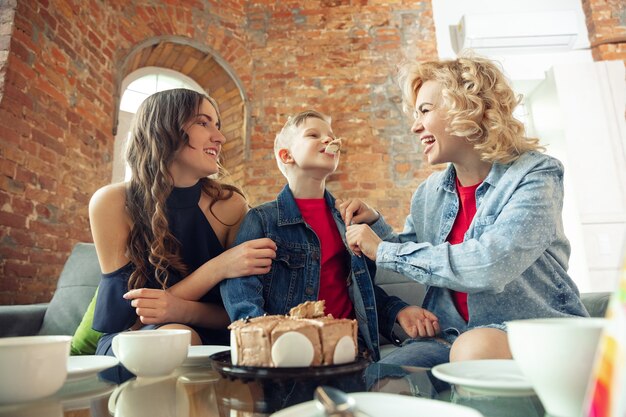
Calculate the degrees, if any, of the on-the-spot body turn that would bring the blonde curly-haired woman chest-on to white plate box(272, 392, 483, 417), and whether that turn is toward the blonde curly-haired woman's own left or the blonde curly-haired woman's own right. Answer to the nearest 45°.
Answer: approximately 45° to the blonde curly-haired woman's own left

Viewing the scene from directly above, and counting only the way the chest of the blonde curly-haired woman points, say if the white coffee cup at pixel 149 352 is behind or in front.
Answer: in front

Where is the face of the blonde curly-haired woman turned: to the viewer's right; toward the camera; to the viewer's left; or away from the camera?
to the viewer's left

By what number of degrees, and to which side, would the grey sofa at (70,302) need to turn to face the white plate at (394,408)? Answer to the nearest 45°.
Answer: approximately 45° to its left

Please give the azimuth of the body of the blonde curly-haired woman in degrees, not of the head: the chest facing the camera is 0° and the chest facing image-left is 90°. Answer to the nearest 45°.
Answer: approximately 45°

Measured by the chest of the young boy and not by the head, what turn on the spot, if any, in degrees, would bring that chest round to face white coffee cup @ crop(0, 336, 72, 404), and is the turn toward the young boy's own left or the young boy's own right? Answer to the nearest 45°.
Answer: approximately 45° to the young boy's own right

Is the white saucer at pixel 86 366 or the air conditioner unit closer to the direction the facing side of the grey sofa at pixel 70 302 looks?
the white saucer

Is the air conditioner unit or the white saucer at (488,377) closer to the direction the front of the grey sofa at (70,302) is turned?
the white saucer

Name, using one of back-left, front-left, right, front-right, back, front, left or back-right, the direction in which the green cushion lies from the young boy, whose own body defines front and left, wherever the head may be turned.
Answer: back-right

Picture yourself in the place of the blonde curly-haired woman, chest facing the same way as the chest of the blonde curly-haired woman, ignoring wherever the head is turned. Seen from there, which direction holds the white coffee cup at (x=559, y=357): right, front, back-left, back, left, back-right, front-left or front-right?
front-left

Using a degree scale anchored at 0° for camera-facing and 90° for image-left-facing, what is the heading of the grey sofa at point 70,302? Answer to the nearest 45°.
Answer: approximately 0°
